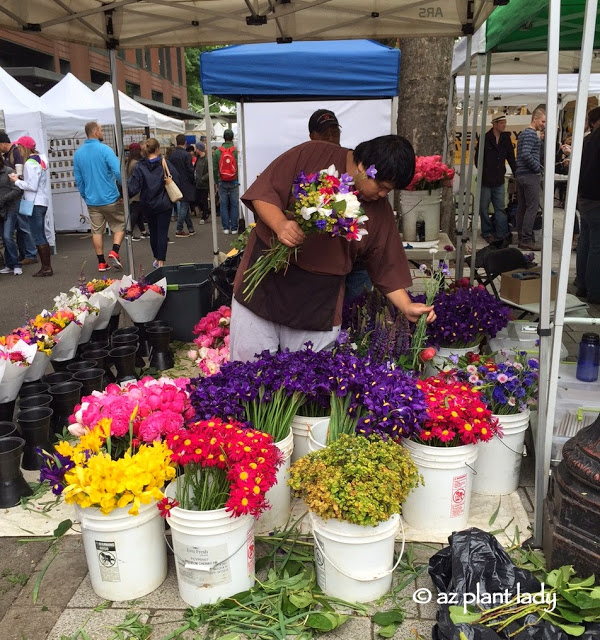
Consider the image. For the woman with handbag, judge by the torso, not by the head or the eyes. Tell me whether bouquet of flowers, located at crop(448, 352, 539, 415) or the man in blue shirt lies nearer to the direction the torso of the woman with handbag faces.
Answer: the man in blue shirt

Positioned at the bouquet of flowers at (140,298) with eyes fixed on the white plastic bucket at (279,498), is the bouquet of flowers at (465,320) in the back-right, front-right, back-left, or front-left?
front-left

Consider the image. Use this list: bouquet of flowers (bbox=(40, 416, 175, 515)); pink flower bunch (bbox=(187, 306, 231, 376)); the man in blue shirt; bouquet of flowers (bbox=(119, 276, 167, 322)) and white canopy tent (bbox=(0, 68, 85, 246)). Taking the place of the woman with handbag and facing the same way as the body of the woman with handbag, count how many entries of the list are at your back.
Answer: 3

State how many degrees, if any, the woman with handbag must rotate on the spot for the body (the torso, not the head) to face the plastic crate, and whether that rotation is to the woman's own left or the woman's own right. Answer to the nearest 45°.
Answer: approximately 180°

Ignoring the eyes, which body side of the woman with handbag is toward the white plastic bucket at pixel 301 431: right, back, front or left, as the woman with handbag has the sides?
back

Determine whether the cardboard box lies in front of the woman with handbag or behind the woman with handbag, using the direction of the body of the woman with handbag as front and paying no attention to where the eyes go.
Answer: behind

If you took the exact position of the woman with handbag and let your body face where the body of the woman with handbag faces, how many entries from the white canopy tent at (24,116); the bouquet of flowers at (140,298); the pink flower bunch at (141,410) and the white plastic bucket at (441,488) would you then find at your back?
3

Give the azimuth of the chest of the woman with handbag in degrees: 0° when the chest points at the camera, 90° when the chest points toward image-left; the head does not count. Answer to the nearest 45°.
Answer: approximately 180°

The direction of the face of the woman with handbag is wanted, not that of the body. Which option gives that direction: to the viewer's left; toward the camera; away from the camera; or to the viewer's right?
away from the camera

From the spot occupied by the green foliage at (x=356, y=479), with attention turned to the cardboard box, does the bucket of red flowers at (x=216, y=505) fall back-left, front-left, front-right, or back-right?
back-left

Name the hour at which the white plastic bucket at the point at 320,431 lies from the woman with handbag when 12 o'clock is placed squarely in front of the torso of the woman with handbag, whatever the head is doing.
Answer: The white plastic bucket is roughly at 6 o'clock from the woman with handbag.

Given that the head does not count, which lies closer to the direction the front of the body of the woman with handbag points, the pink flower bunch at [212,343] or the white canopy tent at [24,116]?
the white canopy tent

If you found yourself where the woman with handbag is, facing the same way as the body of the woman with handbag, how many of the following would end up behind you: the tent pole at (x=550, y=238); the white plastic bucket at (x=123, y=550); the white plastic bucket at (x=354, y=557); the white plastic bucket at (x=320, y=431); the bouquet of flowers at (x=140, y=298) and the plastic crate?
6

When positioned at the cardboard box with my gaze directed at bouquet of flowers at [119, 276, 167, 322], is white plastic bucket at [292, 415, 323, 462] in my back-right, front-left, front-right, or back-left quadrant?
front-left

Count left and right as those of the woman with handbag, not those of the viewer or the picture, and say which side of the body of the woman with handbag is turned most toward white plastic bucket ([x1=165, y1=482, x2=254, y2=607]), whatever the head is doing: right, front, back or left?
back

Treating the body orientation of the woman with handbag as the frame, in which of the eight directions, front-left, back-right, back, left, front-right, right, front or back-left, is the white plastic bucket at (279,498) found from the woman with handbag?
back

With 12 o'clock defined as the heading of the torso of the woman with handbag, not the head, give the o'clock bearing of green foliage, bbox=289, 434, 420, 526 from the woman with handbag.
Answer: The green foliage is roughly at 6 o'clock from the woman with handbag.

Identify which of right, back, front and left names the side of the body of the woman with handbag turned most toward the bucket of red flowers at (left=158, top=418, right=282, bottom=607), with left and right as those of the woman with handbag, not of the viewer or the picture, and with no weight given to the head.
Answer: back

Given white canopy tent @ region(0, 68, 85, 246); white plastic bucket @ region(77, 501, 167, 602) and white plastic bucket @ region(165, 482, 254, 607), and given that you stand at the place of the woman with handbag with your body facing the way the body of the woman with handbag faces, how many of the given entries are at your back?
2
